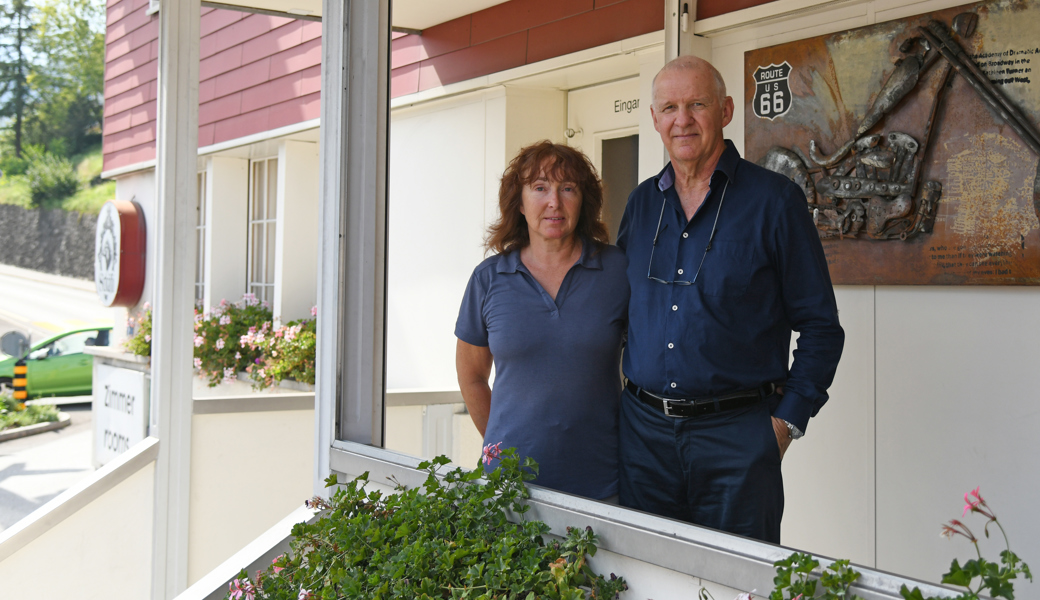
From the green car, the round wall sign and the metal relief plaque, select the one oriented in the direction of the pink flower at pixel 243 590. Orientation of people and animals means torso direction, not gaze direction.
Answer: the metal relief plaque

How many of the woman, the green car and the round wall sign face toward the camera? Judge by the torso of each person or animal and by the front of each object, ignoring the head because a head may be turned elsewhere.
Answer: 1

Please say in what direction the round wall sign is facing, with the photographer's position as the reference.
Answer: facing to the left of the viewer

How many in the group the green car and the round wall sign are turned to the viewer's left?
2

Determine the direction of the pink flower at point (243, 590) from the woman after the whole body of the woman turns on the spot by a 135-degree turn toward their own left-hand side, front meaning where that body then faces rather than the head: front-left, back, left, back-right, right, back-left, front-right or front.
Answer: back-left

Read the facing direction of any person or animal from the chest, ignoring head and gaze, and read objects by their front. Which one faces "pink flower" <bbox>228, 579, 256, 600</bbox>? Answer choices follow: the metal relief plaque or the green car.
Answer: the metal relief plaque

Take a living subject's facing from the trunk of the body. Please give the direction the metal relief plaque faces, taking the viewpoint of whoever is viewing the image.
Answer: facing the viewer and to the left of the viewer

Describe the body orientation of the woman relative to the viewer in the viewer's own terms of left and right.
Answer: facing the viewer

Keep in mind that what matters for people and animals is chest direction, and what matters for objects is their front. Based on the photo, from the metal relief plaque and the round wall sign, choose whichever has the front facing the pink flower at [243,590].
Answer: the metal relief plaque
